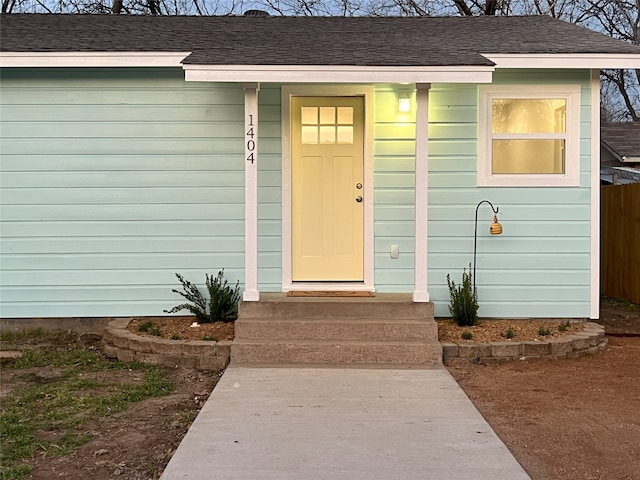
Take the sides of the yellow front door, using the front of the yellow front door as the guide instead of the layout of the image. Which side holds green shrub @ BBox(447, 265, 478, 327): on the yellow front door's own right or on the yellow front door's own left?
on the yellow front door's own left

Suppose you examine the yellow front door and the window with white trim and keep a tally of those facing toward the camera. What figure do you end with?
2

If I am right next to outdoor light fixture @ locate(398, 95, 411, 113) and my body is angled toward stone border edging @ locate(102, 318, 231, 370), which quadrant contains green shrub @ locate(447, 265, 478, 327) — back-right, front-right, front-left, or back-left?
back-left

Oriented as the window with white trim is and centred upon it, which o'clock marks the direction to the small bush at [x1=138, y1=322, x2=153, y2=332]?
The small bush is roughly at 2 o'clock from the window with white trim.

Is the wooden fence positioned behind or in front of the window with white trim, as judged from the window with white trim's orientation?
behind

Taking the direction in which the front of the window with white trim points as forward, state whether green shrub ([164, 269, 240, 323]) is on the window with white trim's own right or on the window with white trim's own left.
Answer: on the window with white trim's own right

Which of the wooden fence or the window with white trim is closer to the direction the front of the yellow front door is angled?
the window with white trim

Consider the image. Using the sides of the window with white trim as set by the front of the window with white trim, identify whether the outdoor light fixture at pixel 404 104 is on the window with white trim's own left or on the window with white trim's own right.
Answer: on the window with white trim's own right

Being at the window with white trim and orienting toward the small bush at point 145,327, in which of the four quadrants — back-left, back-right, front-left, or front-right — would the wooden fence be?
back-right

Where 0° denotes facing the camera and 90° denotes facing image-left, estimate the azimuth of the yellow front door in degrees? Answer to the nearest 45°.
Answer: approximately 0°

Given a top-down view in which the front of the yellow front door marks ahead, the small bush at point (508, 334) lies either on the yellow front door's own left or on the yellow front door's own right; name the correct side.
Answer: on the yellow front door's own left

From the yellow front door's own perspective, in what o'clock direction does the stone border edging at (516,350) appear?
The stone border edging is roughly at 10 o'clock from the yellow front door.
